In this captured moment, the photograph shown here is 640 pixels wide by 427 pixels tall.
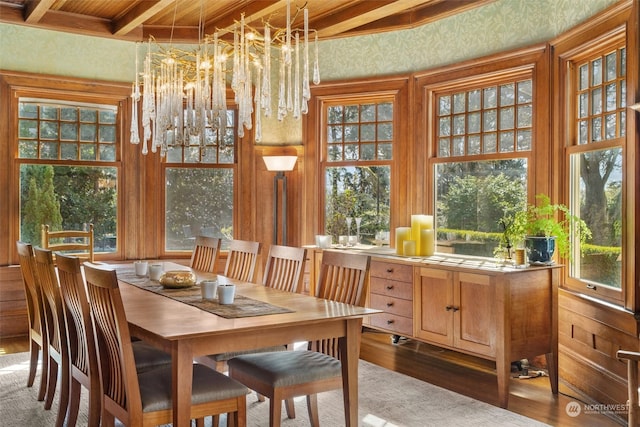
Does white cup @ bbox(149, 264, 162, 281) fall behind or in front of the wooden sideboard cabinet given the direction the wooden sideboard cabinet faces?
in front

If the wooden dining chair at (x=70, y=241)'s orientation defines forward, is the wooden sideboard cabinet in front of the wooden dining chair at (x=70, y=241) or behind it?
in front

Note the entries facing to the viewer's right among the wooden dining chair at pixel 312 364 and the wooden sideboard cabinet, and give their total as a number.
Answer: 0

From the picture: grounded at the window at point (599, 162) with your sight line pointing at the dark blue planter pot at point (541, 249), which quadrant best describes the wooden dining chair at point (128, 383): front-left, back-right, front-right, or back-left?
front-left

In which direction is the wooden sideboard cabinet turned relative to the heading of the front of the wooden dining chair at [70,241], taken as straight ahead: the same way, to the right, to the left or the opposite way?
to the right

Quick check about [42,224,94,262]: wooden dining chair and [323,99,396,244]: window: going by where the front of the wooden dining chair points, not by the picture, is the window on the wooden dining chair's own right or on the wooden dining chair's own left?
on the wooden dining chair's own left

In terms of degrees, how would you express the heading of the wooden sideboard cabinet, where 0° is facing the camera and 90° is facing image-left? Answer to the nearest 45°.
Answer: approximately 45°

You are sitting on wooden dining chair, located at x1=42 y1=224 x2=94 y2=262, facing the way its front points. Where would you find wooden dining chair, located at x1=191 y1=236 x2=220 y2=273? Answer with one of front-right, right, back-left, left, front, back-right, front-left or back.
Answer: front-left
